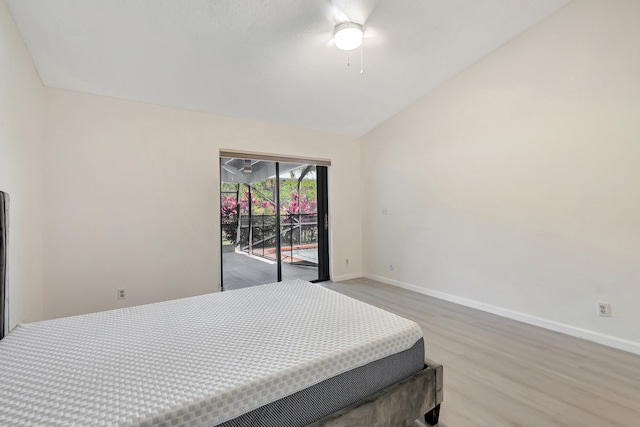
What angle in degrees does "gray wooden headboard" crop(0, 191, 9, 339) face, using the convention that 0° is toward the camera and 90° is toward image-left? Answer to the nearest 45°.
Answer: approximately 270°
